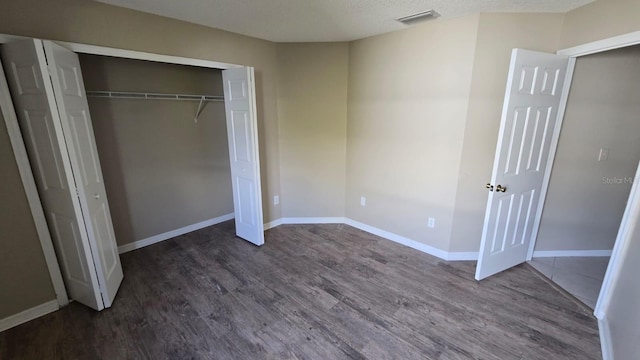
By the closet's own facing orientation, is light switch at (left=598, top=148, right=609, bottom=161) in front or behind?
in front

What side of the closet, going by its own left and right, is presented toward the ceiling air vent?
front

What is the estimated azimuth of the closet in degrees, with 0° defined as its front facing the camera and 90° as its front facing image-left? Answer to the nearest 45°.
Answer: approximately 315°

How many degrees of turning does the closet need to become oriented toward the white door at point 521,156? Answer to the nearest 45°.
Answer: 0° — it already faces it
